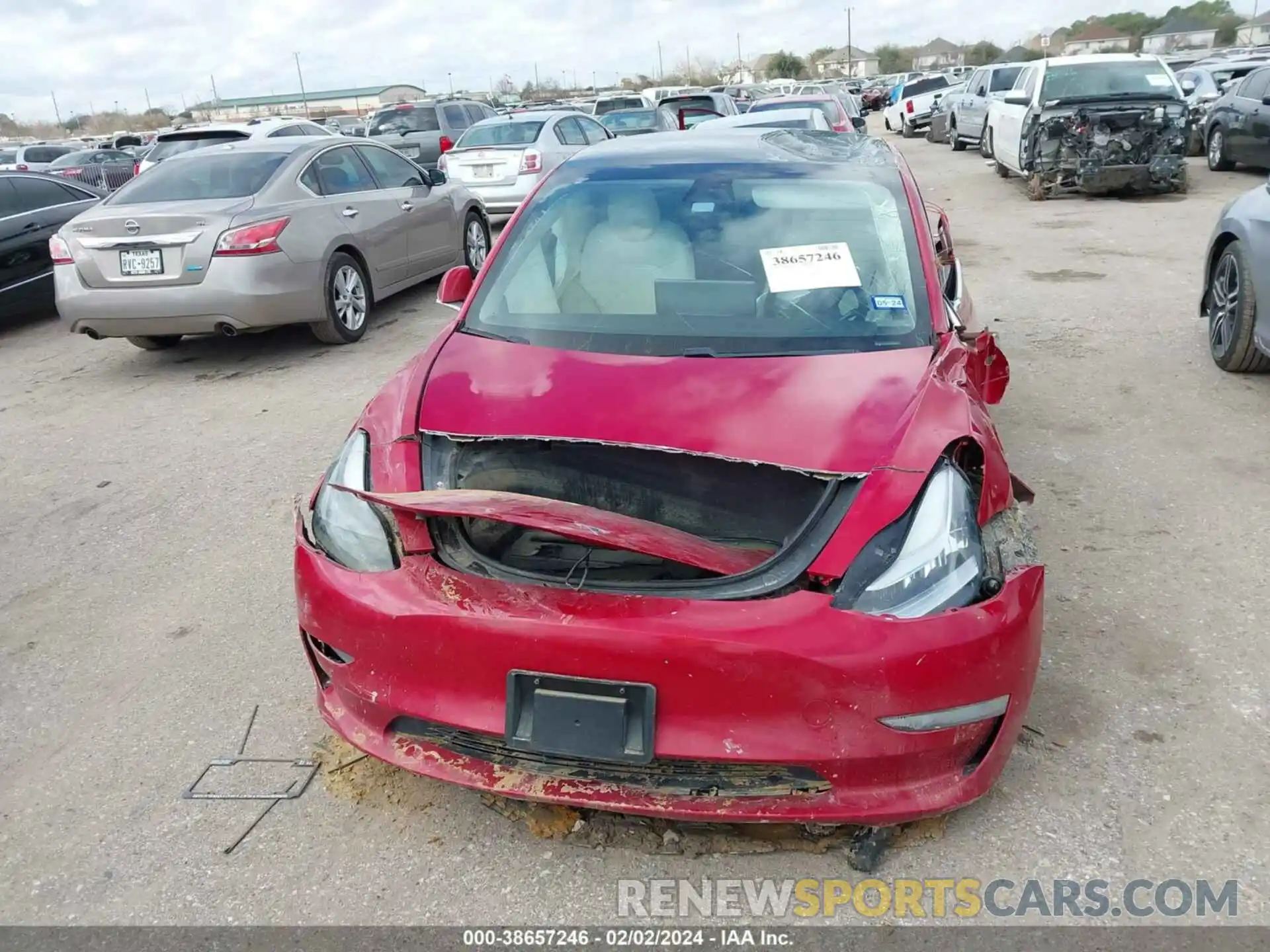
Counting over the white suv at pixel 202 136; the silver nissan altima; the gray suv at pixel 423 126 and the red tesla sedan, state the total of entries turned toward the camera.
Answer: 1

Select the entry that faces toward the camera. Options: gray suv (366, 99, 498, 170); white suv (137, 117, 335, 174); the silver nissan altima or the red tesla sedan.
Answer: the red tesla sedan

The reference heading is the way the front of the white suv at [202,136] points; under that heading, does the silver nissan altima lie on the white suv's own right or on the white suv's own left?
on the white suv's own right

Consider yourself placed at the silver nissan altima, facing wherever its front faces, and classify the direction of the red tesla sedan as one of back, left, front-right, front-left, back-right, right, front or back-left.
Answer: back-right

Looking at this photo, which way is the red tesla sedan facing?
toward the camera

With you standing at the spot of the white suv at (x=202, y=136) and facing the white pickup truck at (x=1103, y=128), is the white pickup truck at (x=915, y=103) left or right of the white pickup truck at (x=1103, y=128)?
left

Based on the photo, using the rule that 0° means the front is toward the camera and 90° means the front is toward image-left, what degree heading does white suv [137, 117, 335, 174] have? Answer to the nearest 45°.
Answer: approximately 225°

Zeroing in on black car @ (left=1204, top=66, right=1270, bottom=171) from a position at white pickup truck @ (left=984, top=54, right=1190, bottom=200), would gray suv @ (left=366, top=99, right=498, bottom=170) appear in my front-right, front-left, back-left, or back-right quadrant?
back-left

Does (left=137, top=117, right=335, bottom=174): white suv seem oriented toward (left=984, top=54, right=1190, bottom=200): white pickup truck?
no

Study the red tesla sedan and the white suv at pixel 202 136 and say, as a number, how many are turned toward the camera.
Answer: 1

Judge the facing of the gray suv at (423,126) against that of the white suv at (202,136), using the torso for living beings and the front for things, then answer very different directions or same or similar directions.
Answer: same or similar directions

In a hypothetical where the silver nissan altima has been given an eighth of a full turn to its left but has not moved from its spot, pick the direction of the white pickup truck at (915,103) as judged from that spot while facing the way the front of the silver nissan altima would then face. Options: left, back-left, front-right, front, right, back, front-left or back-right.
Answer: front-right

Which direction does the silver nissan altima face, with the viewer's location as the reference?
facing away from the viewer and to the right of the viewer

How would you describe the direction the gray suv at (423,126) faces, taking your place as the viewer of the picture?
facing away from the viewer and to the right of the viewer

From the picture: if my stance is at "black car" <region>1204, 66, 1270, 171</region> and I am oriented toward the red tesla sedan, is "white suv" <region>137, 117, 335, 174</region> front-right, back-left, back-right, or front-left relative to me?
front-right

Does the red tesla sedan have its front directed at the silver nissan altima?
no

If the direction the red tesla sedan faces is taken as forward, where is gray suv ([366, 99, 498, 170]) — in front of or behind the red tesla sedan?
behind

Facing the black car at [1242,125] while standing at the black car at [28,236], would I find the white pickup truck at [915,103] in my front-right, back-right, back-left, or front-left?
front-left

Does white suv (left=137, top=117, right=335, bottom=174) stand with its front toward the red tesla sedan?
no

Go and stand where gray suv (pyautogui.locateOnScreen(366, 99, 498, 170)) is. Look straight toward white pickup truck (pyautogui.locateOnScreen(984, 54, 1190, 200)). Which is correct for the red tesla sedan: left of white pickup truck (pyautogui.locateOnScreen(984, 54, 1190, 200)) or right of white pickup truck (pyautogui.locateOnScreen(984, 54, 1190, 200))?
right

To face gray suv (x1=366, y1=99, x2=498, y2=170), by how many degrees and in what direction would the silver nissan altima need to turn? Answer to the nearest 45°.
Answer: approximately 45° to its left
